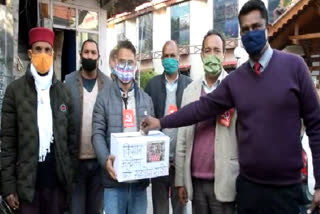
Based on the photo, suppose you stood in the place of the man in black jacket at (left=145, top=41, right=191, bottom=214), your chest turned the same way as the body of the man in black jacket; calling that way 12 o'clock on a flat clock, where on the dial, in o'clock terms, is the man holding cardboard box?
The man holding cardboard box is roughly at 1 o'clock from the man in black jacket.

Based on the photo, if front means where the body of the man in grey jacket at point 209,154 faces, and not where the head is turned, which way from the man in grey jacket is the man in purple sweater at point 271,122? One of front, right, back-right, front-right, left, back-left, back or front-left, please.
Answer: front-left

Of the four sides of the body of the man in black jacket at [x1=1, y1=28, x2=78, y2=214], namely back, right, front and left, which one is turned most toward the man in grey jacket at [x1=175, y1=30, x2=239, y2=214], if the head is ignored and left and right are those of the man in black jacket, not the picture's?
left

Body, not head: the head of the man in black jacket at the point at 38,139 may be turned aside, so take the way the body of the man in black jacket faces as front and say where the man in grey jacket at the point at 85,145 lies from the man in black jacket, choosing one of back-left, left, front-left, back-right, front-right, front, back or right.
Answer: back-left

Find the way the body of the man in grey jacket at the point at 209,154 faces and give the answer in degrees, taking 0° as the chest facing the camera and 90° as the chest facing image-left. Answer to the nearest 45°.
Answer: approximately 0°
